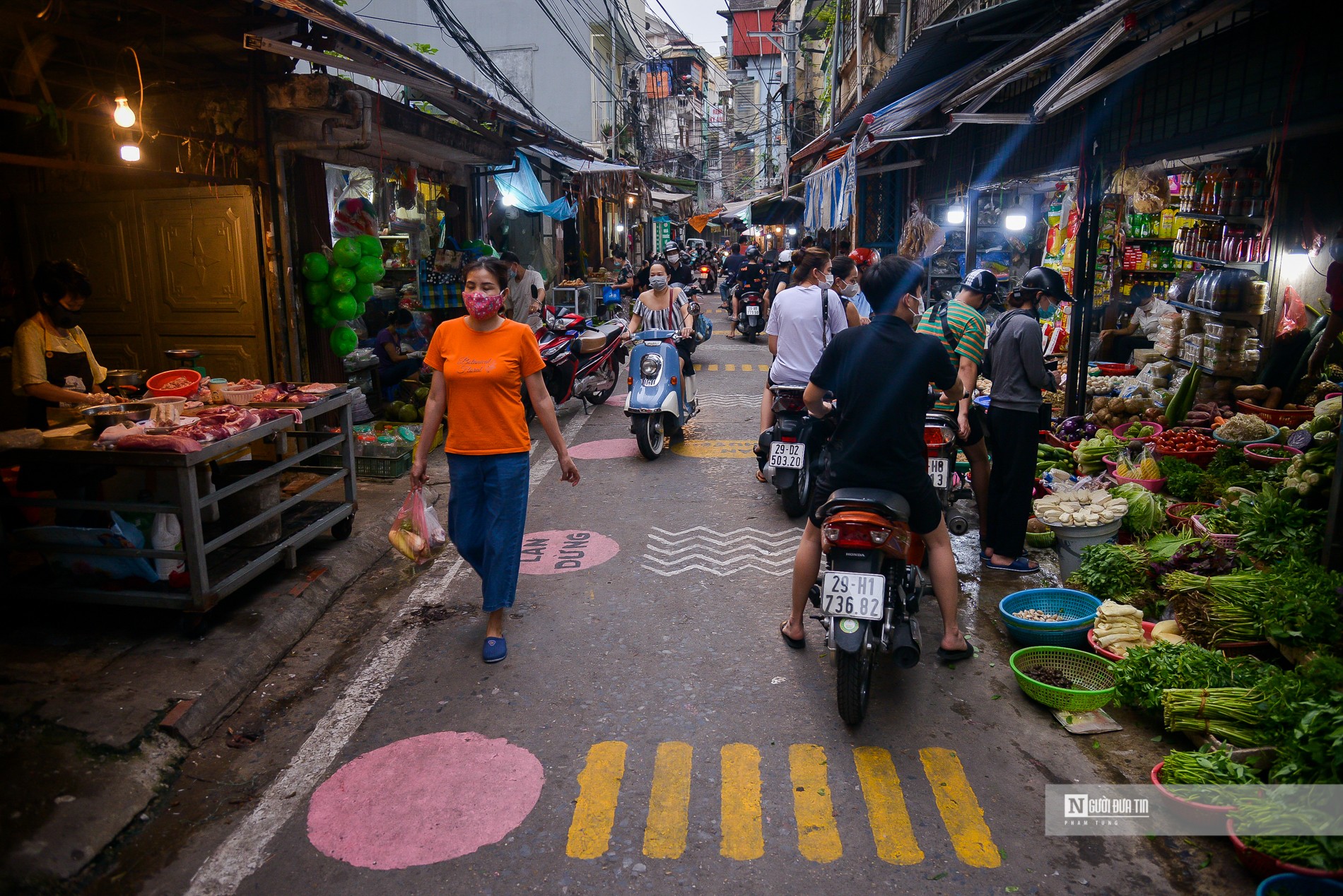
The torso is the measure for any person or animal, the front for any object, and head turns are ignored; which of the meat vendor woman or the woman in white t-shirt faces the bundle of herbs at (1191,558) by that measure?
the meat vendor woman

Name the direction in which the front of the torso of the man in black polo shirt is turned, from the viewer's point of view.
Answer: away from the camera

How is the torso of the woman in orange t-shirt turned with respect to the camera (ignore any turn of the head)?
toward the camera

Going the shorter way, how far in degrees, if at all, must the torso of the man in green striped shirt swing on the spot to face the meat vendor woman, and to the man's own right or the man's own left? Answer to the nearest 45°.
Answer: approximately 135° to the man's own left

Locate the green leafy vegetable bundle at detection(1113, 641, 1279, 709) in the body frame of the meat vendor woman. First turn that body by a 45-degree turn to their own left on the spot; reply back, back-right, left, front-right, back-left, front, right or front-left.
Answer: front-right

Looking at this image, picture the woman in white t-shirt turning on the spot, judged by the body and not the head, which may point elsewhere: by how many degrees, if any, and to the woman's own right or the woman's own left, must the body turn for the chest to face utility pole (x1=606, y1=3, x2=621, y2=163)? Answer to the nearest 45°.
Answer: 0° — they already face it

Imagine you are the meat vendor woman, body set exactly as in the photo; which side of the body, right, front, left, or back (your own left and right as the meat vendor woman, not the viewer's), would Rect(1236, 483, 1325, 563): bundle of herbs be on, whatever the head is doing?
front

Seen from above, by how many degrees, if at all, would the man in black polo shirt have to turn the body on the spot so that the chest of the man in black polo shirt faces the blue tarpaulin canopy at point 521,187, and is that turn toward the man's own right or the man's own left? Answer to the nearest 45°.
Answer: approximately 45° to the man's own left

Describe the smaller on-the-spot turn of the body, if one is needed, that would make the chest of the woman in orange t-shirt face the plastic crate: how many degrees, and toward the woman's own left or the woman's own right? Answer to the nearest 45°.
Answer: approximately 180°

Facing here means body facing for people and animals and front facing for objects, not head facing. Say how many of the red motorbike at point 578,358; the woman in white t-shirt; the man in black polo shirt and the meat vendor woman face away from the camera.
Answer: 2

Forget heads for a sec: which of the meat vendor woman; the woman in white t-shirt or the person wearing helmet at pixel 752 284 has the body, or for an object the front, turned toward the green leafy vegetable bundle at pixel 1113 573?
the meat vendor woman

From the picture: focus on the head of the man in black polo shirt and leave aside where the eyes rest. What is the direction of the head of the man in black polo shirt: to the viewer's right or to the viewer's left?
to the viewer's right

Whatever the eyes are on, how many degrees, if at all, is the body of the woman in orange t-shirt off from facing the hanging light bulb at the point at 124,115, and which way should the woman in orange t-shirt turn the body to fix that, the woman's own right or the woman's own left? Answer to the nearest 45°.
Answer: approximately 135° to the woman's own right

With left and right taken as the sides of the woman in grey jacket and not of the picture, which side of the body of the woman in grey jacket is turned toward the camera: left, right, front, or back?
right

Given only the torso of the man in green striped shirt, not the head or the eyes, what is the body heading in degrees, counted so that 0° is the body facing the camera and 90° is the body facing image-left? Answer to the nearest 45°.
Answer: approximately 225°

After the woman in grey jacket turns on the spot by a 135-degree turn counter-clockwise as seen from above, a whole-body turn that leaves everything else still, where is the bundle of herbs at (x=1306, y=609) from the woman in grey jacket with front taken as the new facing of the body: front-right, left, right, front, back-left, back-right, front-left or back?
back

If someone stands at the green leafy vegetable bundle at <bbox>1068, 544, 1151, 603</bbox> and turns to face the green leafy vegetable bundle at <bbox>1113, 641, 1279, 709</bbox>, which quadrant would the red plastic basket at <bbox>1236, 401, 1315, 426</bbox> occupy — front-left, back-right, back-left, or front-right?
back-left

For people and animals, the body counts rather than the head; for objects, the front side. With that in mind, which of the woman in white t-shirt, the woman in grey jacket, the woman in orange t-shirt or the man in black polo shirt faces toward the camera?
the woman in orange t-shirt
